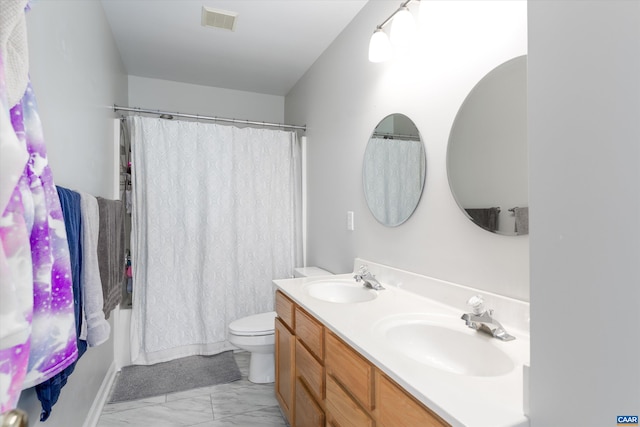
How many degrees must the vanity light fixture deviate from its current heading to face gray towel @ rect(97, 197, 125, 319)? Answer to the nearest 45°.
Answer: approximately 45° to its right

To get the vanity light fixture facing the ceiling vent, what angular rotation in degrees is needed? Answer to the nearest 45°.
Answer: approximately 45° to its right

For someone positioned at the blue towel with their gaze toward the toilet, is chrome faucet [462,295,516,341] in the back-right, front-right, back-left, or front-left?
front-right

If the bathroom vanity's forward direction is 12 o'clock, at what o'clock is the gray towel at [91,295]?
The gray towel is roughly at 1 o'clock from the bathroom vanity.

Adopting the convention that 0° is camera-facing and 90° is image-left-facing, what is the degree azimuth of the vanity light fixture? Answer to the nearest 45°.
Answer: approximately 45°

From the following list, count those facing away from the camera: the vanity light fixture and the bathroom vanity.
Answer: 0

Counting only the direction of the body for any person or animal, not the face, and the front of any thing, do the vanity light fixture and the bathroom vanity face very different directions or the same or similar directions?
same or similar directions

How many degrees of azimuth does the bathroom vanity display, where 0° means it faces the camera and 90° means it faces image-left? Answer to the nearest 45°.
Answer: approximately 45°

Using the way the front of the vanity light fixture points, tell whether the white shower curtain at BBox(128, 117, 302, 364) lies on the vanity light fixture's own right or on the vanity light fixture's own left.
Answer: on the vanity light fixture's own right

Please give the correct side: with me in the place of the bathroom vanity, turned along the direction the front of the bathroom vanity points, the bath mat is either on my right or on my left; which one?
on my right
